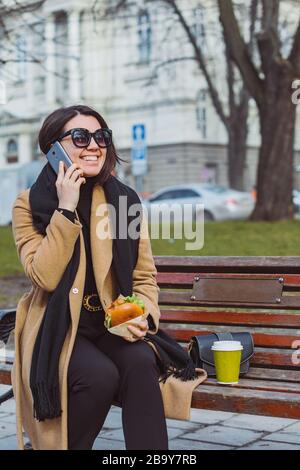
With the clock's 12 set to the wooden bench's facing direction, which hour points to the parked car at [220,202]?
The parked car is roughly at 6 o'clock from the wooden bench.

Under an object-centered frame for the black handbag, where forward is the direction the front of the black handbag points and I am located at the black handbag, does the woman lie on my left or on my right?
on my right

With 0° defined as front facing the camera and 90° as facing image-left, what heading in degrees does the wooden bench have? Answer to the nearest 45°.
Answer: approximately 0°

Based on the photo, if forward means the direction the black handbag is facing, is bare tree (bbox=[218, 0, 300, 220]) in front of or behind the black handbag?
behind

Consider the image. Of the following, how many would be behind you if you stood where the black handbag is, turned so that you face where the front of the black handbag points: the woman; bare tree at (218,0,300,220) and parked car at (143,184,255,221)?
2

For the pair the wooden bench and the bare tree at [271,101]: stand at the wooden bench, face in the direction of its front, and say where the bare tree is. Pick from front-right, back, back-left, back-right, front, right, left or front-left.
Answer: back

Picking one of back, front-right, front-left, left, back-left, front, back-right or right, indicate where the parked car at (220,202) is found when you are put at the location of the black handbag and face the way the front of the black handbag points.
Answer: back
